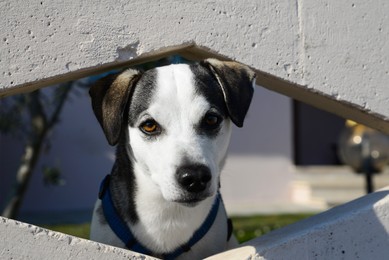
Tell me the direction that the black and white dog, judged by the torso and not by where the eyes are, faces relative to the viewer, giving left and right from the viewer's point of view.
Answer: facing the viewer

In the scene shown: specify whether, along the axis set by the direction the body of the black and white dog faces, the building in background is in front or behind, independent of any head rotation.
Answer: behind
